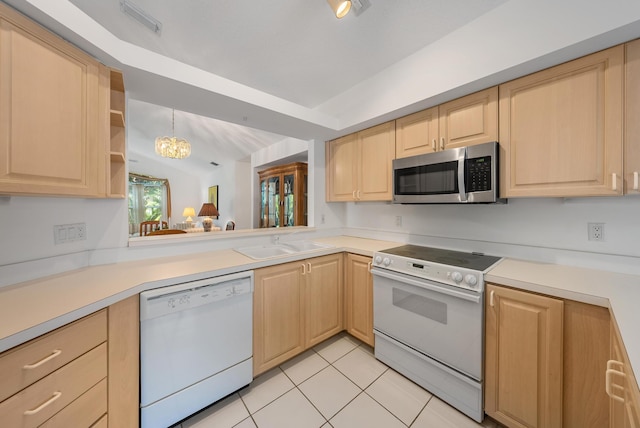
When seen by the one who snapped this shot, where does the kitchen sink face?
facing the viewer and to the right of the viewer

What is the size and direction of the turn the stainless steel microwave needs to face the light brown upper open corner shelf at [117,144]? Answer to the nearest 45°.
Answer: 0° — it already faces it

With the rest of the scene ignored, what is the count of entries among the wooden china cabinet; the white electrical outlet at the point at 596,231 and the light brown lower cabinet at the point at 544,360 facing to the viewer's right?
0

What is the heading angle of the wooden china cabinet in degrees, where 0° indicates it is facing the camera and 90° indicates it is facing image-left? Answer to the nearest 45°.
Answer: approximately 45°

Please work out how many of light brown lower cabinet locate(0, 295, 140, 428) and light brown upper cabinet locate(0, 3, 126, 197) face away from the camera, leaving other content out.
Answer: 0

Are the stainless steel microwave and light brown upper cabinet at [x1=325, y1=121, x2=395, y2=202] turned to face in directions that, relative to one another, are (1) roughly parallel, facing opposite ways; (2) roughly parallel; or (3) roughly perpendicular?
roughly parallel

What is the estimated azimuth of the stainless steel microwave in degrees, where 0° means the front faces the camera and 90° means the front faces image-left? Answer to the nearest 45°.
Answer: approximately 45°

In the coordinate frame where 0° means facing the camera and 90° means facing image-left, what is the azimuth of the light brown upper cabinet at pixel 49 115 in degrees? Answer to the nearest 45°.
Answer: approximately 315°

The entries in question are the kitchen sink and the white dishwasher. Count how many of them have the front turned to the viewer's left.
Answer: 0

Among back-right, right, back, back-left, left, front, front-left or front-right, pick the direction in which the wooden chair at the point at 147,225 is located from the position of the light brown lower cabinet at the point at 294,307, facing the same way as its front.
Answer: back

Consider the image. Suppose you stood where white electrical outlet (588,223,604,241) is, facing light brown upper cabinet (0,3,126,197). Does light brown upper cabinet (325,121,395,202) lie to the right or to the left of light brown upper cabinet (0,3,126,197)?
right

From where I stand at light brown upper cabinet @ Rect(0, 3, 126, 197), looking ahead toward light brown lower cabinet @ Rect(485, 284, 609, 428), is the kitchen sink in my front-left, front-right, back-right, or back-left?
front-left

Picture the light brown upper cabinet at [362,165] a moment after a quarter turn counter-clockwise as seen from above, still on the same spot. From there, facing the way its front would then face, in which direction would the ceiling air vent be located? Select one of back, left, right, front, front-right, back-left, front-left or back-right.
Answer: right

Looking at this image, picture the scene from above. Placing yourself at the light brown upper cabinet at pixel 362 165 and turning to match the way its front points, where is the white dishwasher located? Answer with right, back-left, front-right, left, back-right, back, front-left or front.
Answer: front

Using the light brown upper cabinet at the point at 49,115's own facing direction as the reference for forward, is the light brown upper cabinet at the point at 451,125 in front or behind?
in front
